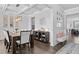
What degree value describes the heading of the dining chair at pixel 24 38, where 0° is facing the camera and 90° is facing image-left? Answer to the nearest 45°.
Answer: approximately 135°
